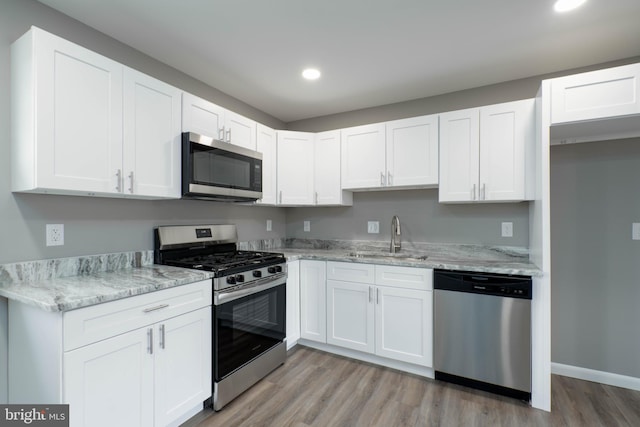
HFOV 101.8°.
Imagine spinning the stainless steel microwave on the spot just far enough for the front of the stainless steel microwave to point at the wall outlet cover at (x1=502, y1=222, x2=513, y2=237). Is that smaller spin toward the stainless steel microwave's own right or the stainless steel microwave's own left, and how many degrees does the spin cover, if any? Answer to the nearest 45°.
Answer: approximately 45° to the stainless steel microwave's own left

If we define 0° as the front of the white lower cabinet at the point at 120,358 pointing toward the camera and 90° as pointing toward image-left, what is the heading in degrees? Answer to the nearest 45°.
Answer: approximately 315°

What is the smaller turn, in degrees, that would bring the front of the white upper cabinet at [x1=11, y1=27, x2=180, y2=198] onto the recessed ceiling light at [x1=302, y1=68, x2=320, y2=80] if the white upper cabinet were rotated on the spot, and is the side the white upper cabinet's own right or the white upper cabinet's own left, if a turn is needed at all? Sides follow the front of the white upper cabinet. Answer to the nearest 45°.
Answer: approximately 45° to the white upper cabinet's own left

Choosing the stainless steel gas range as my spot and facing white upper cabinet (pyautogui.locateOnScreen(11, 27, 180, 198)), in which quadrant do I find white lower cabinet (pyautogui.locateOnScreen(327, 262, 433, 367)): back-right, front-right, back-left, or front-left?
back-left

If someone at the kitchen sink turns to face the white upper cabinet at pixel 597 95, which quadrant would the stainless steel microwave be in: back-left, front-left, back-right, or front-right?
back-right

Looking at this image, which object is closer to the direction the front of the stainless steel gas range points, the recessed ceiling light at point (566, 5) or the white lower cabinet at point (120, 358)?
the recessed ceiling light

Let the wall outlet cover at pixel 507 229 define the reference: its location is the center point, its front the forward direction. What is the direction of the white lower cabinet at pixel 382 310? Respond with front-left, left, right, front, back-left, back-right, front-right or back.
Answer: front-right

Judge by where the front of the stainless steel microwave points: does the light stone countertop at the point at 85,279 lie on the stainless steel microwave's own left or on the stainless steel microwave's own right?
on the stainless steel microwave's own right

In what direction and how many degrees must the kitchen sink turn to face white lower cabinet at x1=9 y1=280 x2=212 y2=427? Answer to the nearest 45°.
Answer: approximately 45° to its right

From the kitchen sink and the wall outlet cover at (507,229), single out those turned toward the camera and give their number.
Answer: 2
